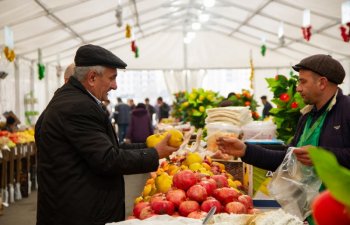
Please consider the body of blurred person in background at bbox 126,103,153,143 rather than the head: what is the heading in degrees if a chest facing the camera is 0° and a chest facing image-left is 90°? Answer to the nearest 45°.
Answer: approximately 180°

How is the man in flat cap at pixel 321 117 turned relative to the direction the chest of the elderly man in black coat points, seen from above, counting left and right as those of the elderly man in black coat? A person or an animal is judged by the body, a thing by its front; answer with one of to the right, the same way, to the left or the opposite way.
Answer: the opposite way

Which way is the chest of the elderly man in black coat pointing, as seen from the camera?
to the viewer's right

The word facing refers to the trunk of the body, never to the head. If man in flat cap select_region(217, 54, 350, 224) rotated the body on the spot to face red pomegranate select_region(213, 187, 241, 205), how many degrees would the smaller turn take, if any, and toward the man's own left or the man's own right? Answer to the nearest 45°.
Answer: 0° — they already face it

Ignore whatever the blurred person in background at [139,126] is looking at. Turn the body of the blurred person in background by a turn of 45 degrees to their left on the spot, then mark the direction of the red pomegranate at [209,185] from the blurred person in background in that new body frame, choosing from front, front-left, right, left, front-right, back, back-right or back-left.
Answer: back-left

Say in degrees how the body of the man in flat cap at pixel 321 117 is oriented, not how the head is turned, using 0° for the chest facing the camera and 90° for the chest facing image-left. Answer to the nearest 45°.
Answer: approximately 45°

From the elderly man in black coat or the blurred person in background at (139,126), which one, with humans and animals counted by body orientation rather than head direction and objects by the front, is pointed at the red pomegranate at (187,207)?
the elderly man in black coat

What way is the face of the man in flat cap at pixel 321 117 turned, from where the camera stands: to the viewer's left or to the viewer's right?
to the viewer's left

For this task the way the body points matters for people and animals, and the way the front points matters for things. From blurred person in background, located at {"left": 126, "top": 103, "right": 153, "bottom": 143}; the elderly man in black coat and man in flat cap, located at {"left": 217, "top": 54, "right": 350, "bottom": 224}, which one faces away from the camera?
the blurred person in background

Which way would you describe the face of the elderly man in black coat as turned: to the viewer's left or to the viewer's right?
to the viewer's right

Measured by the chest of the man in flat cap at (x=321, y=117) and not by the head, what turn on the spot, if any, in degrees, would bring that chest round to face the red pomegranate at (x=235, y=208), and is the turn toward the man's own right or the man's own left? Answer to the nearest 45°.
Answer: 0° — they already face it

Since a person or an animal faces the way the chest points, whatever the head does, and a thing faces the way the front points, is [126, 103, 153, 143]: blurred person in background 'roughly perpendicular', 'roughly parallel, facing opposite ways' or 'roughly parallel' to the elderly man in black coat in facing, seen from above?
roughly perpendicular
